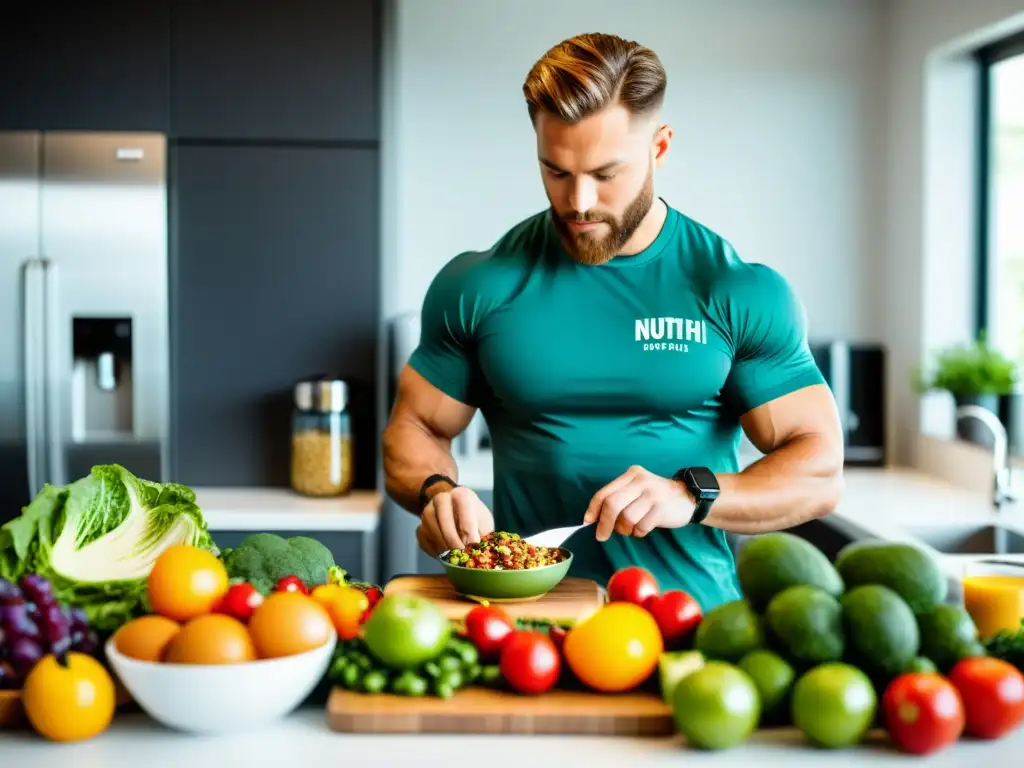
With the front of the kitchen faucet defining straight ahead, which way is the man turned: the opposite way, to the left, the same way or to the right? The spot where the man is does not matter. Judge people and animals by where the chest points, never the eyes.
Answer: to the left

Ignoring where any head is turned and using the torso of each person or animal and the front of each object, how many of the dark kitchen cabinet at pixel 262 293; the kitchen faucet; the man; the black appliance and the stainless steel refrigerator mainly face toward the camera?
4

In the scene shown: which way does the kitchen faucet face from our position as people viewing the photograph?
facing to the left of the viewer

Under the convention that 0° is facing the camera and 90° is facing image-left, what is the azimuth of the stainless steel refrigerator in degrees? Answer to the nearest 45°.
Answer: approximately 0°
